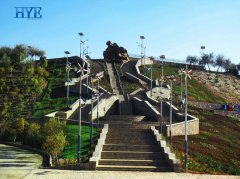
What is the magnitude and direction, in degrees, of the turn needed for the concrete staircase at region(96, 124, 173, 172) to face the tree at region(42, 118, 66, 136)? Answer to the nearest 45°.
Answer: approximately 135° to its right

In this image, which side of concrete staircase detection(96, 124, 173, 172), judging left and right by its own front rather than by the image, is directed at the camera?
front

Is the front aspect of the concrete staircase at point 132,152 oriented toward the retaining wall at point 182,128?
no

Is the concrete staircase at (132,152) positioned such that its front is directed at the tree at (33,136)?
no

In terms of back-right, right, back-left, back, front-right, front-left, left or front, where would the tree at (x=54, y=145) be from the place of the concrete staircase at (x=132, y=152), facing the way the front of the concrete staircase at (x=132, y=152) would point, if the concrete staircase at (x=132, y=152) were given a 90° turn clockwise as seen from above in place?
front
